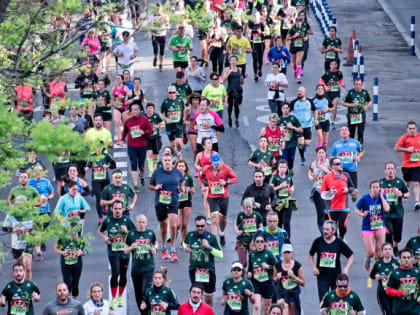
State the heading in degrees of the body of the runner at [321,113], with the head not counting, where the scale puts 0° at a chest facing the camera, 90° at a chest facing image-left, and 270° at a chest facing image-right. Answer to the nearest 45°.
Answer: approximately 0°

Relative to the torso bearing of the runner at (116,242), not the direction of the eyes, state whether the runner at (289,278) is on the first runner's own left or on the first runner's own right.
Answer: on the first runner's own left

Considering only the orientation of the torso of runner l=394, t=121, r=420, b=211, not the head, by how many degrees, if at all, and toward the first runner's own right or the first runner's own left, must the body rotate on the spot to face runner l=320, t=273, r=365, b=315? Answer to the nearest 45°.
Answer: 0° — they already face them

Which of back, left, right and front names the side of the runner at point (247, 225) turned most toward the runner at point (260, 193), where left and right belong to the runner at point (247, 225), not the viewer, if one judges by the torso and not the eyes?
back

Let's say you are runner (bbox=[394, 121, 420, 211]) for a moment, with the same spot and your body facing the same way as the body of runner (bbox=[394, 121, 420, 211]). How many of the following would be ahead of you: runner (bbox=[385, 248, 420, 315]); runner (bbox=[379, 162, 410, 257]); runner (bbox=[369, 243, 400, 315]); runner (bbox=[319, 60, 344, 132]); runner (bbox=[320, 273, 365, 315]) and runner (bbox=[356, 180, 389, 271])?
5

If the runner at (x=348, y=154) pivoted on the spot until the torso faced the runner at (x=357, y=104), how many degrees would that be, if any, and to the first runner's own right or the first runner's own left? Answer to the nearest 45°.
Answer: approximately 180°

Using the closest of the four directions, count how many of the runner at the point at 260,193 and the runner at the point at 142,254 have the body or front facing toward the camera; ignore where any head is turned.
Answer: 2

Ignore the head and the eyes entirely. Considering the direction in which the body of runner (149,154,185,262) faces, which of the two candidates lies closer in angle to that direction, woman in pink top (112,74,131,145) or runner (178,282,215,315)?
the runner

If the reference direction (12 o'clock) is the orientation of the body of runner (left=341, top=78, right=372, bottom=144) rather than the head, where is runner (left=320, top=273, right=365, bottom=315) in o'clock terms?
runner (left=320, top=273, right=365, bottom=315) is roughly at 12 o'clock from runner (left=341, top=78, right=372, bottom=144).
